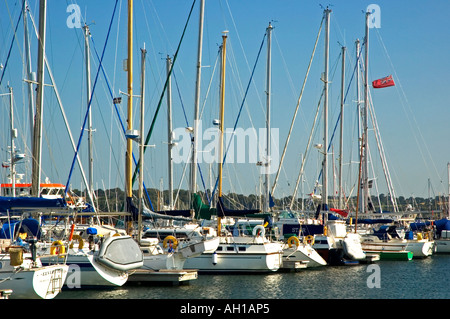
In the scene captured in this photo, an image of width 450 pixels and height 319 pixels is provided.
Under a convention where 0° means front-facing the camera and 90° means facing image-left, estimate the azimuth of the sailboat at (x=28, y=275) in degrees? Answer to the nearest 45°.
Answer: approximately 135°

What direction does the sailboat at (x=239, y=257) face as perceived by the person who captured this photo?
facing away from the viewer and to the left of the viewer

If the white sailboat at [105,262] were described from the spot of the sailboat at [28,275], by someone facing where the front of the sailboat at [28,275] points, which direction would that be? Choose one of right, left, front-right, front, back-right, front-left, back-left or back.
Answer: right

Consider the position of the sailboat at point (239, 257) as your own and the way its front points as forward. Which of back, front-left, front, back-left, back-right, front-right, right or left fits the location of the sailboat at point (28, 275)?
left

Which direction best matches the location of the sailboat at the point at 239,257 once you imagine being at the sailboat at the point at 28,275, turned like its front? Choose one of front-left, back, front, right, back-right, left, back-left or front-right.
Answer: right
